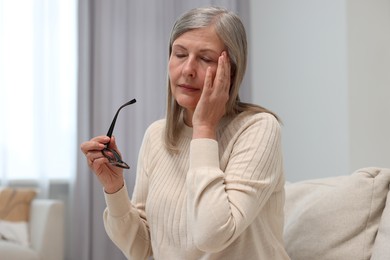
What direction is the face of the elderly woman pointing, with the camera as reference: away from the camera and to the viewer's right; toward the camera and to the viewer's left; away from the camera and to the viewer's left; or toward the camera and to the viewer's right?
toward the camera and to the viewer's left

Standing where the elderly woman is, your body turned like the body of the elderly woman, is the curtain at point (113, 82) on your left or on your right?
on your right

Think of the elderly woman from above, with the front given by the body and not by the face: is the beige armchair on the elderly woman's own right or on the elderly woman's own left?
on the elderly woman's own right

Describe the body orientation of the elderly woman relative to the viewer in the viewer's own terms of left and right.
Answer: facing the viewer and to the left of the viewer
